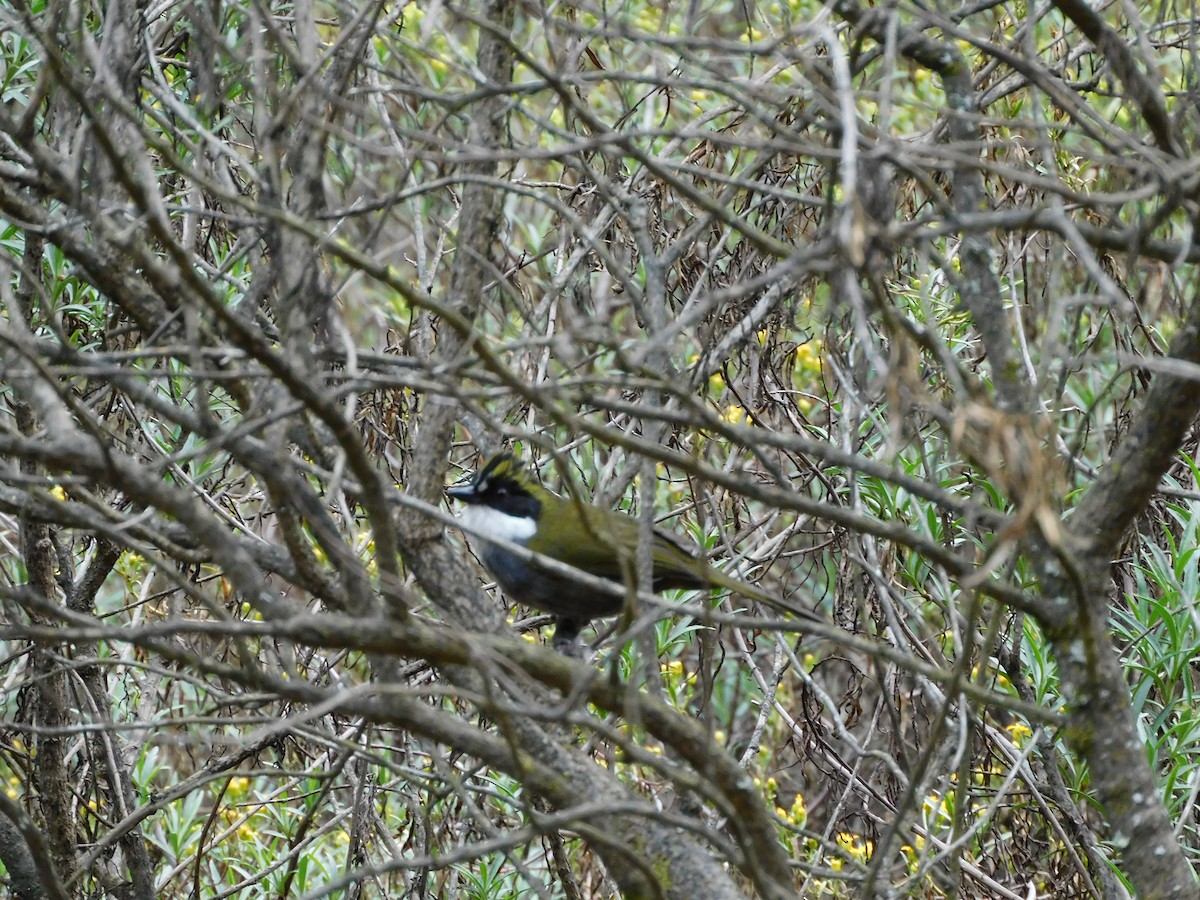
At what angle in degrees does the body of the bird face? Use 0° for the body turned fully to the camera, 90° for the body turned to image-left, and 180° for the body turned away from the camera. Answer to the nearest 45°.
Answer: approximately 90°
